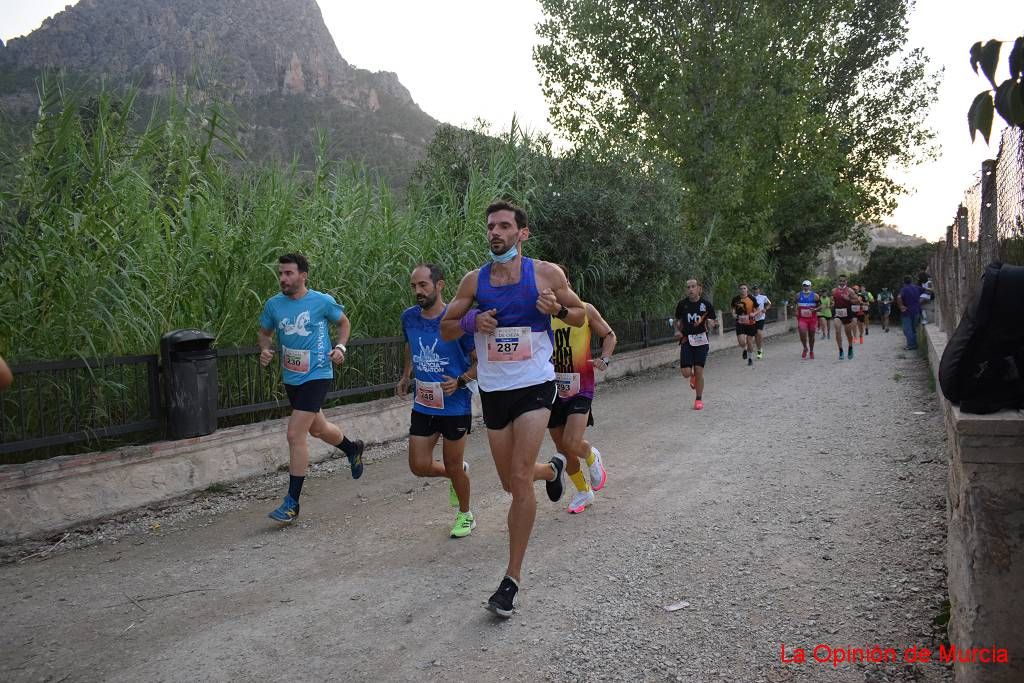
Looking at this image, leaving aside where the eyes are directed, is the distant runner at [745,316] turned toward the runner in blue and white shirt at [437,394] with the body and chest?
yes

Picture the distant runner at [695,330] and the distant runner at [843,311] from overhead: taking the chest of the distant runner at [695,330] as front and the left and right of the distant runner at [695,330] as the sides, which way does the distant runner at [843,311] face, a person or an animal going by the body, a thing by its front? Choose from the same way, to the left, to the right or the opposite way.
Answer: the same way

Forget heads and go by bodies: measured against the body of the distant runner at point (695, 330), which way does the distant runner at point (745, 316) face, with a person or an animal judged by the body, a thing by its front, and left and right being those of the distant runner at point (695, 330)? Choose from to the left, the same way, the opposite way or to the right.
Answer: the same way

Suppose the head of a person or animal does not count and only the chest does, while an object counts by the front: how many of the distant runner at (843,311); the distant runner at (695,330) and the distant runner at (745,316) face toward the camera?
3

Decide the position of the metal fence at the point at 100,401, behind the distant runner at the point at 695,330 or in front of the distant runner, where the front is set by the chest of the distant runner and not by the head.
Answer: in front

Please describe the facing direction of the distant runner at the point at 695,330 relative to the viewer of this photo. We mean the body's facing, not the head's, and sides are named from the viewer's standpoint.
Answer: facing the viewer

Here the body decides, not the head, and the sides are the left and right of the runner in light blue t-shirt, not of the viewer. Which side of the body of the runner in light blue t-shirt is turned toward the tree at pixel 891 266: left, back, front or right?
back

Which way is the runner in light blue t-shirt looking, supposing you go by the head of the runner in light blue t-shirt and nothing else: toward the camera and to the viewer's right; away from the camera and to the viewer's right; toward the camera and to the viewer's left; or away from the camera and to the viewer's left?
toward the camera and to the viewer's left

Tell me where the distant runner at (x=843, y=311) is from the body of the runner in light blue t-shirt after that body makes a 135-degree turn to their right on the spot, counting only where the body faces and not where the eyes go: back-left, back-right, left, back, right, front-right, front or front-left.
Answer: front-right

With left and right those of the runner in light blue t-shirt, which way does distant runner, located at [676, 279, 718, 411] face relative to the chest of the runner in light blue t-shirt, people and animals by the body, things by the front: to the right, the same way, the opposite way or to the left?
the same way

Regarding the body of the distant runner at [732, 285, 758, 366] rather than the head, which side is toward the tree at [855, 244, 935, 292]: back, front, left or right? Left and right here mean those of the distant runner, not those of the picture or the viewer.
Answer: back

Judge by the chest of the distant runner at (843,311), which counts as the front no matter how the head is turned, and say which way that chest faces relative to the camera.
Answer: toward the camera

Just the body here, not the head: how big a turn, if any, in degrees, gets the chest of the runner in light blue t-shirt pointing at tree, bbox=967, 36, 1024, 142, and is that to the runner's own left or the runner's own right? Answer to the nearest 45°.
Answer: approximately 45° to the runner's own left

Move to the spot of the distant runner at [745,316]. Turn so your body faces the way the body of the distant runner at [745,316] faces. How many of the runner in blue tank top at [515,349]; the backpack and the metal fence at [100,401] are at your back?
0

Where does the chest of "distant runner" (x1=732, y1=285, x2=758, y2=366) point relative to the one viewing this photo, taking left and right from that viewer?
facing the viewer

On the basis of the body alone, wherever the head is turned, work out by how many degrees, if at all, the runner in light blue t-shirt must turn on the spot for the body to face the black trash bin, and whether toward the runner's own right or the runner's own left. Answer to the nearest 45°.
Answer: approximately 90° to the runner's own right

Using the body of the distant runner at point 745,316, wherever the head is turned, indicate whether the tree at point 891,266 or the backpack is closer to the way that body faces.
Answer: the backpack

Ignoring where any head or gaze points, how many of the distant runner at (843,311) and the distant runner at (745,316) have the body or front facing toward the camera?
2
